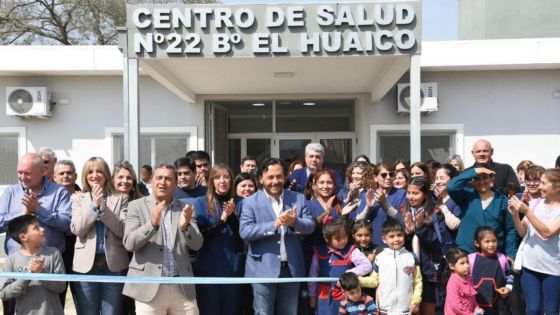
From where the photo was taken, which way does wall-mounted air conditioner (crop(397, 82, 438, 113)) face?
toward the camera

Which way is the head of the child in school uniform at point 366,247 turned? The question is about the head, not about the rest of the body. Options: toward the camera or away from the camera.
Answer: toward the camera

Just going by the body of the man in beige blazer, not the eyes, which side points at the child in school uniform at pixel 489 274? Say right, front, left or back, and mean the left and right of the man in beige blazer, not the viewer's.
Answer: left

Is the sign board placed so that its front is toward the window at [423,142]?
no

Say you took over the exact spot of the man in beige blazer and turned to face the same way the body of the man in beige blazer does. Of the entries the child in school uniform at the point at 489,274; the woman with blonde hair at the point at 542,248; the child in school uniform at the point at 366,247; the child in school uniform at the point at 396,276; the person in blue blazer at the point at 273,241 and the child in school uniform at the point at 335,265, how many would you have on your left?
6

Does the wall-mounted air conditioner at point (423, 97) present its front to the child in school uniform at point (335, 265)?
yes

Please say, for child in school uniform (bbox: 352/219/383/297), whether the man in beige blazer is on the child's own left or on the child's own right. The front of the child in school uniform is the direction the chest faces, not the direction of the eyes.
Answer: on the child's own right

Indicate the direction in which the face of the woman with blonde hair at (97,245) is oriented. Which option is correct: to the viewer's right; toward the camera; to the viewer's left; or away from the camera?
toward the camera

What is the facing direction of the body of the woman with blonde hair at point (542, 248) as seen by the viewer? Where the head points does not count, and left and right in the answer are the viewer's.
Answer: facing the viewer and to the left of the viewer

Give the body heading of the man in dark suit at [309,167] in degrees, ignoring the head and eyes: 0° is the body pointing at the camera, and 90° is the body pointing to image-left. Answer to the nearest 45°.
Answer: approximately 0°

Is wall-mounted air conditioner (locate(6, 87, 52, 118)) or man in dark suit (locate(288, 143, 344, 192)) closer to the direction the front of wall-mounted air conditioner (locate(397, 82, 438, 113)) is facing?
the man in dark suit

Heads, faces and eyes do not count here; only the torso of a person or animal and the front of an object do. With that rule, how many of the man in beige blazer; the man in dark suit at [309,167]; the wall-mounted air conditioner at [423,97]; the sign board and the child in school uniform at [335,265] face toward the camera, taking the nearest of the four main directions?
5

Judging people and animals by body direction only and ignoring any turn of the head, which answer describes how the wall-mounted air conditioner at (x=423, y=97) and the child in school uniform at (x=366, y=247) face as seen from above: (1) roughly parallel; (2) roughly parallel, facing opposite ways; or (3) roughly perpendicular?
roughly parallel

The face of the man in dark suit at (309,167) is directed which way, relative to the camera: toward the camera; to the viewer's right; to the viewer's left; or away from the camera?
toward the camera

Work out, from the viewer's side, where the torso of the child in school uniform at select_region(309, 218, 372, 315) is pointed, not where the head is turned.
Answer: toward the camera
